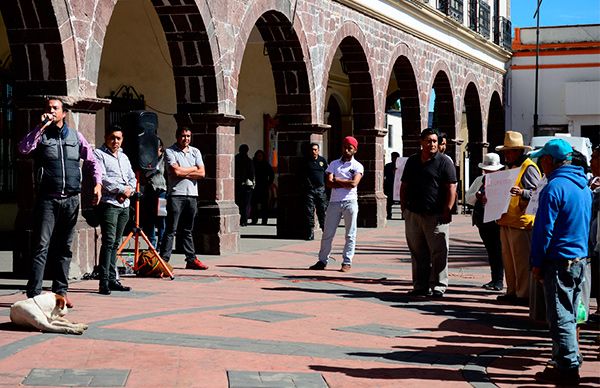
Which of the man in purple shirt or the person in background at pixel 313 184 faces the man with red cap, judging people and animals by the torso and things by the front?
the person in background

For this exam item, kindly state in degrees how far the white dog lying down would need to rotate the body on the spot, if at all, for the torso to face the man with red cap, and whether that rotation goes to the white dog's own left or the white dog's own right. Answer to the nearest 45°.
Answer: approximately 45° to the white dog's own left

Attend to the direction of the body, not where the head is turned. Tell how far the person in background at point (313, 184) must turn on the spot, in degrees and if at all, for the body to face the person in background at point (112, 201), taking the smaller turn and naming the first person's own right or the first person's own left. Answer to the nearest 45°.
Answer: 0° — they already face them

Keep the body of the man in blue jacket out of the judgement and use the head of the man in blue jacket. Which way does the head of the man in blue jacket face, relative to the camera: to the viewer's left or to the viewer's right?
to the viewer's left

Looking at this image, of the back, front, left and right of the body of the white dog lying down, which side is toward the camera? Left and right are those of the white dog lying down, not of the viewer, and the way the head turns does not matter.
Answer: right

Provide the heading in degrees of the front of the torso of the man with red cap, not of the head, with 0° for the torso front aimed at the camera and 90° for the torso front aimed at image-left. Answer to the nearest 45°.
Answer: approximately 0°

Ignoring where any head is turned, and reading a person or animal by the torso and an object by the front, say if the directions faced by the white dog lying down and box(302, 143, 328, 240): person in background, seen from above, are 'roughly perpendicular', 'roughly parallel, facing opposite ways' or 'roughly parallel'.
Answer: roughly perpendicular
